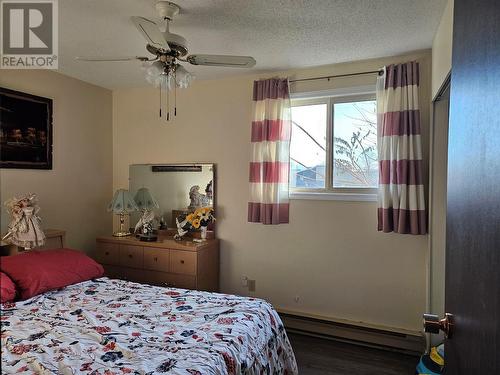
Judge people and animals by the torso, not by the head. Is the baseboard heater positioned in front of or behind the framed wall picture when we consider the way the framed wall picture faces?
in front

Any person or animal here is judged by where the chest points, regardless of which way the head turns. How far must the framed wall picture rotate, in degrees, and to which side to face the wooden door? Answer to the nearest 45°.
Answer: approximately 45° to its right

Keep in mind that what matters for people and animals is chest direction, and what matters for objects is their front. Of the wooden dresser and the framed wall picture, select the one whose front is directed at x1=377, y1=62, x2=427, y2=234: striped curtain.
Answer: the framed wall picture

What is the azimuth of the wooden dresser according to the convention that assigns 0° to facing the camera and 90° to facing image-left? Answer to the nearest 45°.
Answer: approximately 45°

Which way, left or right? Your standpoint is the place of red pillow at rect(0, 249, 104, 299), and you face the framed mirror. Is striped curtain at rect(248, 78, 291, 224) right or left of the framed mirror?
right

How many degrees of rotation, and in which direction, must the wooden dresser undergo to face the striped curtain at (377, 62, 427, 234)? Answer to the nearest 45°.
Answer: approximately 90° to its left

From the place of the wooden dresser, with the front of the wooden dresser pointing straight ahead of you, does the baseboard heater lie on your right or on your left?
on your left

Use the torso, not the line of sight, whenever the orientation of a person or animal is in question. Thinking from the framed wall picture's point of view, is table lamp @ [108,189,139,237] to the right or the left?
on its left

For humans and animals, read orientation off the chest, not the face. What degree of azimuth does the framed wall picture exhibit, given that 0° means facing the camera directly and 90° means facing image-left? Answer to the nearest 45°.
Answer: approximately 315°

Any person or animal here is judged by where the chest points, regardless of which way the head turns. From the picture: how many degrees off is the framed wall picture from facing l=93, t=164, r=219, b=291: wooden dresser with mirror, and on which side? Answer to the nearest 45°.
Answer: approximately 45° to its left

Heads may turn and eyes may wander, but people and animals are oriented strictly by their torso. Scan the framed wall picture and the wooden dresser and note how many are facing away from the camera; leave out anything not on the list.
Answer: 0

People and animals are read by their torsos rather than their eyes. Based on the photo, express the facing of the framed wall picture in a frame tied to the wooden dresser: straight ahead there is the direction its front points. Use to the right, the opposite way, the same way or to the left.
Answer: to the left

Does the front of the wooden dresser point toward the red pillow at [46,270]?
yes
